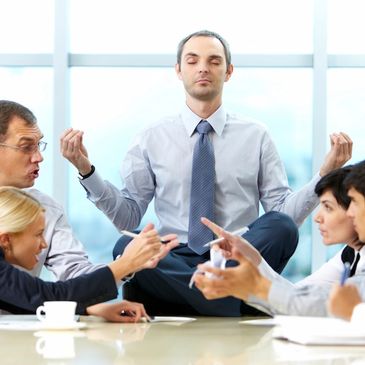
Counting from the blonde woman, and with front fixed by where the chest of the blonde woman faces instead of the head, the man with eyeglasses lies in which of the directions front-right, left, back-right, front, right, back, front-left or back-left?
left

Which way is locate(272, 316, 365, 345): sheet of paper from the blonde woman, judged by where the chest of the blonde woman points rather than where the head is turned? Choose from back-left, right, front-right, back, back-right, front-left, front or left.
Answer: front-right

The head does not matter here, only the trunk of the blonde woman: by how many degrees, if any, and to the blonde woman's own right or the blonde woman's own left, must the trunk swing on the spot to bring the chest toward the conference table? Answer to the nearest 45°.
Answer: approximately 45° to the blonde woman's own right

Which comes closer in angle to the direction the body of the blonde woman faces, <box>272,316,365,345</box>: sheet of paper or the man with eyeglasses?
the sheet of paper

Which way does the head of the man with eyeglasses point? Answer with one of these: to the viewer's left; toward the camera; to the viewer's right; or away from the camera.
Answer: to the viewer's right

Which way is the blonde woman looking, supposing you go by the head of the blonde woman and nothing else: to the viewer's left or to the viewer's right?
to the viewer's right

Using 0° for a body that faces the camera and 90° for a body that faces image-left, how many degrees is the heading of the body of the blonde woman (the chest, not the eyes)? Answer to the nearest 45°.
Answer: approximately 270°
